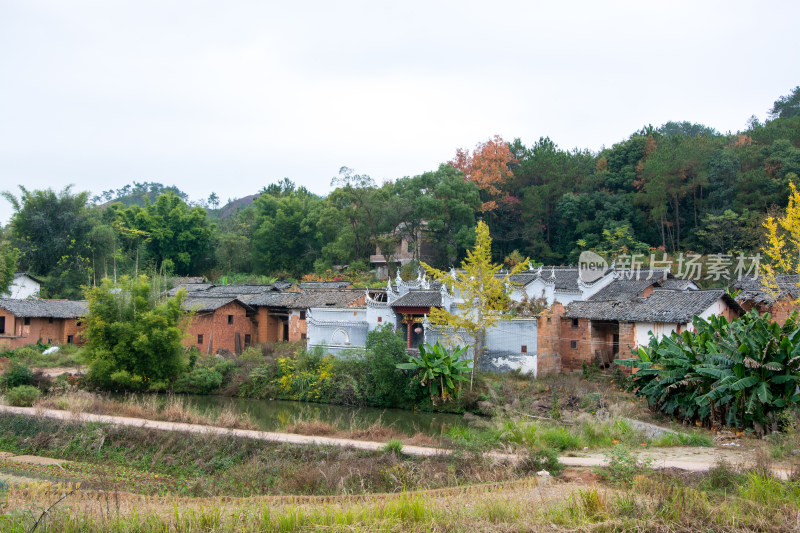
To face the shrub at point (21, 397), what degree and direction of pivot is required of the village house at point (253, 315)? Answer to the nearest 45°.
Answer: approximately 45° to its right

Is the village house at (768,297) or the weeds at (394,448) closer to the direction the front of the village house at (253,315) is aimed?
the weeds

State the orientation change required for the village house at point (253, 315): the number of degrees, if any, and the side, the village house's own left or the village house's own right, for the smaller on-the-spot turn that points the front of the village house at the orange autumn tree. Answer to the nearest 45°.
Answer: approximately 135° to the village house's own left

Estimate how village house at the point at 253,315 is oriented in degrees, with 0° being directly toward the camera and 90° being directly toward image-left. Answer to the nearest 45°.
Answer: approximately 0°

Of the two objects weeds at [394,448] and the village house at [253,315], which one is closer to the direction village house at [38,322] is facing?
the weeds

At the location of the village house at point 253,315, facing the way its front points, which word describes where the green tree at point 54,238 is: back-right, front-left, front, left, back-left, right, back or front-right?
back-right

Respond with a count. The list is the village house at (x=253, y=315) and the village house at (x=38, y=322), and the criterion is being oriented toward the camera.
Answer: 2

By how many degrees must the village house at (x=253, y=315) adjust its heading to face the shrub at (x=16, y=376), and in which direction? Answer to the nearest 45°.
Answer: approximately 45° to its right

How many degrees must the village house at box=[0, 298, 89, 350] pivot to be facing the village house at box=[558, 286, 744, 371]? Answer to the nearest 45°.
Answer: approximately 45° to its left

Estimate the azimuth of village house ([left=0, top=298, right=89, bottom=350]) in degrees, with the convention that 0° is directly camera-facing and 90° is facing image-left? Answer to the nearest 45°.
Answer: approximately 0°

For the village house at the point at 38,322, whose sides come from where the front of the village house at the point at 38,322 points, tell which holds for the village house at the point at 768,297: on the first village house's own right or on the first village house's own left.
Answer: on the first village house's own left

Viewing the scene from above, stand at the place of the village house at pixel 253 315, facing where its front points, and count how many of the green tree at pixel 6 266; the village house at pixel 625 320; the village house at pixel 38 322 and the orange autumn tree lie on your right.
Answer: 2

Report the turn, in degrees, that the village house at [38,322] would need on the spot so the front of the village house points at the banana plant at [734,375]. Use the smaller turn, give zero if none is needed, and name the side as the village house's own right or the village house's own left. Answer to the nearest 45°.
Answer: approximately 45° to the village house's own left

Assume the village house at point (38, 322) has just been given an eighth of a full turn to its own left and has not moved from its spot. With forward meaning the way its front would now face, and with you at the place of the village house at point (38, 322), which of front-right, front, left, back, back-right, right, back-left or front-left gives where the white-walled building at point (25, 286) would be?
back-left
